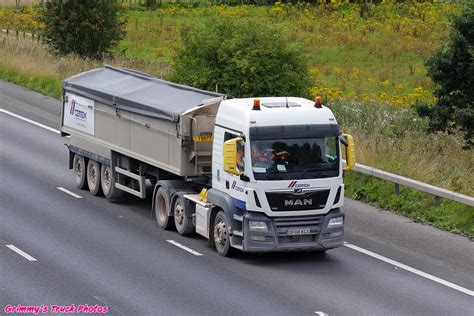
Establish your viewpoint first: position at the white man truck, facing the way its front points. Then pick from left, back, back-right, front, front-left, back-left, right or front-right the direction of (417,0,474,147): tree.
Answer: left

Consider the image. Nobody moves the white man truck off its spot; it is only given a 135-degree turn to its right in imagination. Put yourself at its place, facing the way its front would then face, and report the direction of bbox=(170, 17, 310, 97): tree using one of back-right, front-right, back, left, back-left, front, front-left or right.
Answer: right

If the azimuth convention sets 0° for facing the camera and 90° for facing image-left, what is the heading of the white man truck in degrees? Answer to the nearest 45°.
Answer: approximately 315°

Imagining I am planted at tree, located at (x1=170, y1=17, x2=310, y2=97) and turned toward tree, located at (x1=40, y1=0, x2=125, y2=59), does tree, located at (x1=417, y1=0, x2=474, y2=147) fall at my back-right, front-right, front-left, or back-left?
back-right

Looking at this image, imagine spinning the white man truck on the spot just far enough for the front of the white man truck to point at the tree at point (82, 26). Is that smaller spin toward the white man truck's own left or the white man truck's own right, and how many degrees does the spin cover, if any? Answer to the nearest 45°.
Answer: approximately 135° to the white man truck's own left

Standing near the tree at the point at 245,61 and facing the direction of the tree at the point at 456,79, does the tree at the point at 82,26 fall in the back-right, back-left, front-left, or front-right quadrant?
back-left
